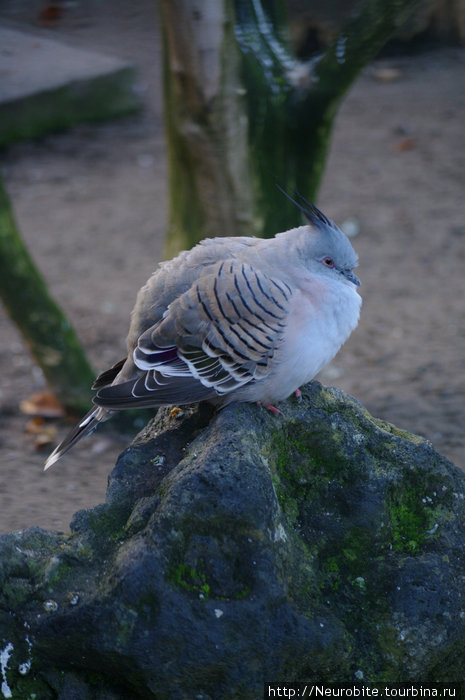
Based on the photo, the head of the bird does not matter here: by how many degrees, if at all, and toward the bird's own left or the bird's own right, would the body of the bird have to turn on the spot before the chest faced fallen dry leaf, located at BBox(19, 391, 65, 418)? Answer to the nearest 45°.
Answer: approximately 135° to the bird's own left

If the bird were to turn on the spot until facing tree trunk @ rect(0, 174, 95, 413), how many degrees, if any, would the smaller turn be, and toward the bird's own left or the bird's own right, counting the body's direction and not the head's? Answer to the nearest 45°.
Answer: approximately 135° to the bird's own left

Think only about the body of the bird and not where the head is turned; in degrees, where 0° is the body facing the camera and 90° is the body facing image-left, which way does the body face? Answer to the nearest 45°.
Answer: approximately 270°

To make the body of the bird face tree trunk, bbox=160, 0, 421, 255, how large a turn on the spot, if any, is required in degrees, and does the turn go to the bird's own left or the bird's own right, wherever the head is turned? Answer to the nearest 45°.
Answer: approximately 90° to the bird's own left
